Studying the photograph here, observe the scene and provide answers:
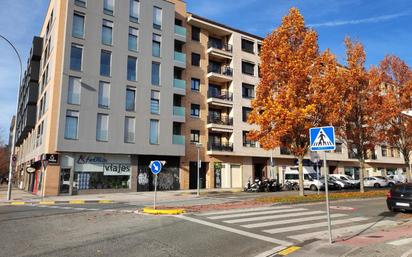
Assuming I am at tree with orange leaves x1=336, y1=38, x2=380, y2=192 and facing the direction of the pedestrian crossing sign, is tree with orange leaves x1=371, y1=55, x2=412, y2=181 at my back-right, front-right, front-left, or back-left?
back-left

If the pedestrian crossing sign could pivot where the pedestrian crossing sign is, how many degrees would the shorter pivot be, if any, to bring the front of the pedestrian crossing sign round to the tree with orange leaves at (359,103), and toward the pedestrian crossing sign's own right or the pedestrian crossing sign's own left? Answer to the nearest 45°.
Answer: approximately 180°

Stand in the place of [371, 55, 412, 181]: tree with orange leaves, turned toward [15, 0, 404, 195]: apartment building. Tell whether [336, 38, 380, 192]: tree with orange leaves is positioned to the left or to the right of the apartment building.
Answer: left

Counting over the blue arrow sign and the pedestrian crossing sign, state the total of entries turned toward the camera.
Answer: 2

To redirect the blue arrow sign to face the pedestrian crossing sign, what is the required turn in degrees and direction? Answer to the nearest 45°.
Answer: approximately 45° to its left

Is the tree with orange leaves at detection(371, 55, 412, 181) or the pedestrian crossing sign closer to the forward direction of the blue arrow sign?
the pedestrian crossing sign

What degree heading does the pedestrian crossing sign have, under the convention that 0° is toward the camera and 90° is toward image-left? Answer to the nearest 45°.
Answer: approximately 0°

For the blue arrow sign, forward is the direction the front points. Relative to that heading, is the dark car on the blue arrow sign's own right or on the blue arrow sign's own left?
on the blue arrow sign's own left

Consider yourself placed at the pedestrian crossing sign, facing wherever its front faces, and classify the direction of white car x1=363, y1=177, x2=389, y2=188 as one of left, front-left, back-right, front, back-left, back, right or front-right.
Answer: back

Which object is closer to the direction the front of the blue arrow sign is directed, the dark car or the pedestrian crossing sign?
the pedestrian crossing sign

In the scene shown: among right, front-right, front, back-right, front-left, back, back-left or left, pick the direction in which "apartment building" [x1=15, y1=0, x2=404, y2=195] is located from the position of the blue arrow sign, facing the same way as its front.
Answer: back

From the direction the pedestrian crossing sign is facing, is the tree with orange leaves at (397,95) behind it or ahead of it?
behind

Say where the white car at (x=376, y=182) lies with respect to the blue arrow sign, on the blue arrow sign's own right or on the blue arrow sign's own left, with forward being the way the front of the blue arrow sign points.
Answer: on the blue arrow sign's own left
